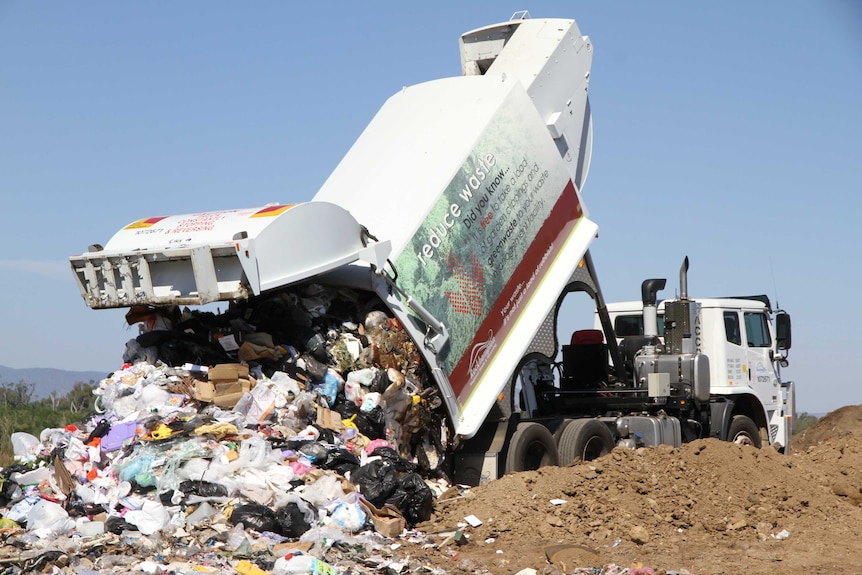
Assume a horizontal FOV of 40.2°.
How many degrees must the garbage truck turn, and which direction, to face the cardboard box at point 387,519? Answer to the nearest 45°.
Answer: approximately 135° to its right

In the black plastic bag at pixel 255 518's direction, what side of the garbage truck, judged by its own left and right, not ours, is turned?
back

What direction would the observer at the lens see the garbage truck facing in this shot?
facing away from the viewer and to the right of the viewer

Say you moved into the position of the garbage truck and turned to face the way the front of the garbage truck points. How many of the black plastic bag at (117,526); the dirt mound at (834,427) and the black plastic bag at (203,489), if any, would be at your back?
2

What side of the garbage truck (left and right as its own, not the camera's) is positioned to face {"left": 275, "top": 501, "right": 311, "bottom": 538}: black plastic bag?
back

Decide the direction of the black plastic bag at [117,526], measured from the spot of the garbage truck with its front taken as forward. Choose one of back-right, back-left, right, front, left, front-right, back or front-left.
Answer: back

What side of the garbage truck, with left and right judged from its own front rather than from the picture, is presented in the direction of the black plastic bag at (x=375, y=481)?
back

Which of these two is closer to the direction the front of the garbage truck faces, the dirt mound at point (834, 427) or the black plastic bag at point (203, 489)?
the dirt mound

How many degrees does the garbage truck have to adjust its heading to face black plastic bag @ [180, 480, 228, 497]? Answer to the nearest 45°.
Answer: approximately 180°

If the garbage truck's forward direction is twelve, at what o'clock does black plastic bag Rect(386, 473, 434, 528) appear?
The black plastic bag is roughly at 5 o'clock from the garbage truck.
